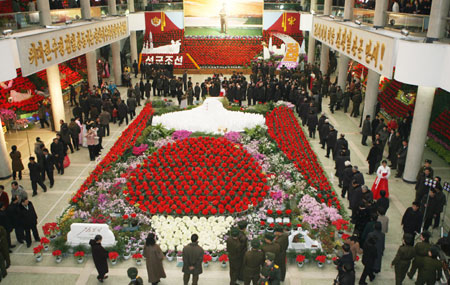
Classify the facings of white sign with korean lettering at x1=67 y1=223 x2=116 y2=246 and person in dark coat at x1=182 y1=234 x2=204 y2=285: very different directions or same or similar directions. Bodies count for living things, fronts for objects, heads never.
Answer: very different directions

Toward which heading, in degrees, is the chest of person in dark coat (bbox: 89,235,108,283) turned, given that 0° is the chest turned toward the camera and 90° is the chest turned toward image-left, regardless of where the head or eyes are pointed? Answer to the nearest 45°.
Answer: approximately 225°

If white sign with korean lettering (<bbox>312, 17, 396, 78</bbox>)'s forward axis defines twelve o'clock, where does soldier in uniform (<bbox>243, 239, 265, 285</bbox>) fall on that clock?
The soldier in uniform is roughly at 11 o'clock from the white sign with korean lettering.

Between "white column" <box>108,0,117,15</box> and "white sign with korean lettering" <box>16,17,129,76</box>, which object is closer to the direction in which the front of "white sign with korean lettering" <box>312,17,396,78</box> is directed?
the white sign with korean lettering

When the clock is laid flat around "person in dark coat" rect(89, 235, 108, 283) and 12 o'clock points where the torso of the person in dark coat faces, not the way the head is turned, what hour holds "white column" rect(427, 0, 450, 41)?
The white column is roughly at 1 o'clock from the person in dark coat.

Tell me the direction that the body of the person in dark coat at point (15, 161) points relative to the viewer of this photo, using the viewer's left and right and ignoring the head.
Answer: facing away from the viewer

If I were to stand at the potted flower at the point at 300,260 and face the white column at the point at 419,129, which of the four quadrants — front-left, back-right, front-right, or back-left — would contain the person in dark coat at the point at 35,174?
back-left

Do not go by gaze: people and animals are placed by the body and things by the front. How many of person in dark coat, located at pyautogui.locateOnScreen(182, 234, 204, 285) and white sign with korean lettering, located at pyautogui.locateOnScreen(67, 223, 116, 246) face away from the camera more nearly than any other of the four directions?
1

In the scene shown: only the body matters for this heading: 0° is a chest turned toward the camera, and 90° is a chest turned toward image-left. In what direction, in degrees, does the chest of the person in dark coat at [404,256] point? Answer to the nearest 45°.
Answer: approximately 135°

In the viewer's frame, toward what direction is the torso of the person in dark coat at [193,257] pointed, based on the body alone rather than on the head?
away from the camera

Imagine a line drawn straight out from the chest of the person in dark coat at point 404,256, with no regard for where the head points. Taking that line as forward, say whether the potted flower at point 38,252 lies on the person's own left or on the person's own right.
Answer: on the person's own left

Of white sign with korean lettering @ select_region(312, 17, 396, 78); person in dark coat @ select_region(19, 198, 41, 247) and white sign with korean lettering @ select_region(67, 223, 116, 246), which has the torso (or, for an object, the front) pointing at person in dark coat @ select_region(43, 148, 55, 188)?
white sign with korean lettering @ select_region(312, 17, 396, 78)

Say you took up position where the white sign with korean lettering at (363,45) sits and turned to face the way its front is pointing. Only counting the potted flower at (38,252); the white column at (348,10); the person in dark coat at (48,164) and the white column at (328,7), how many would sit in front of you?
2
